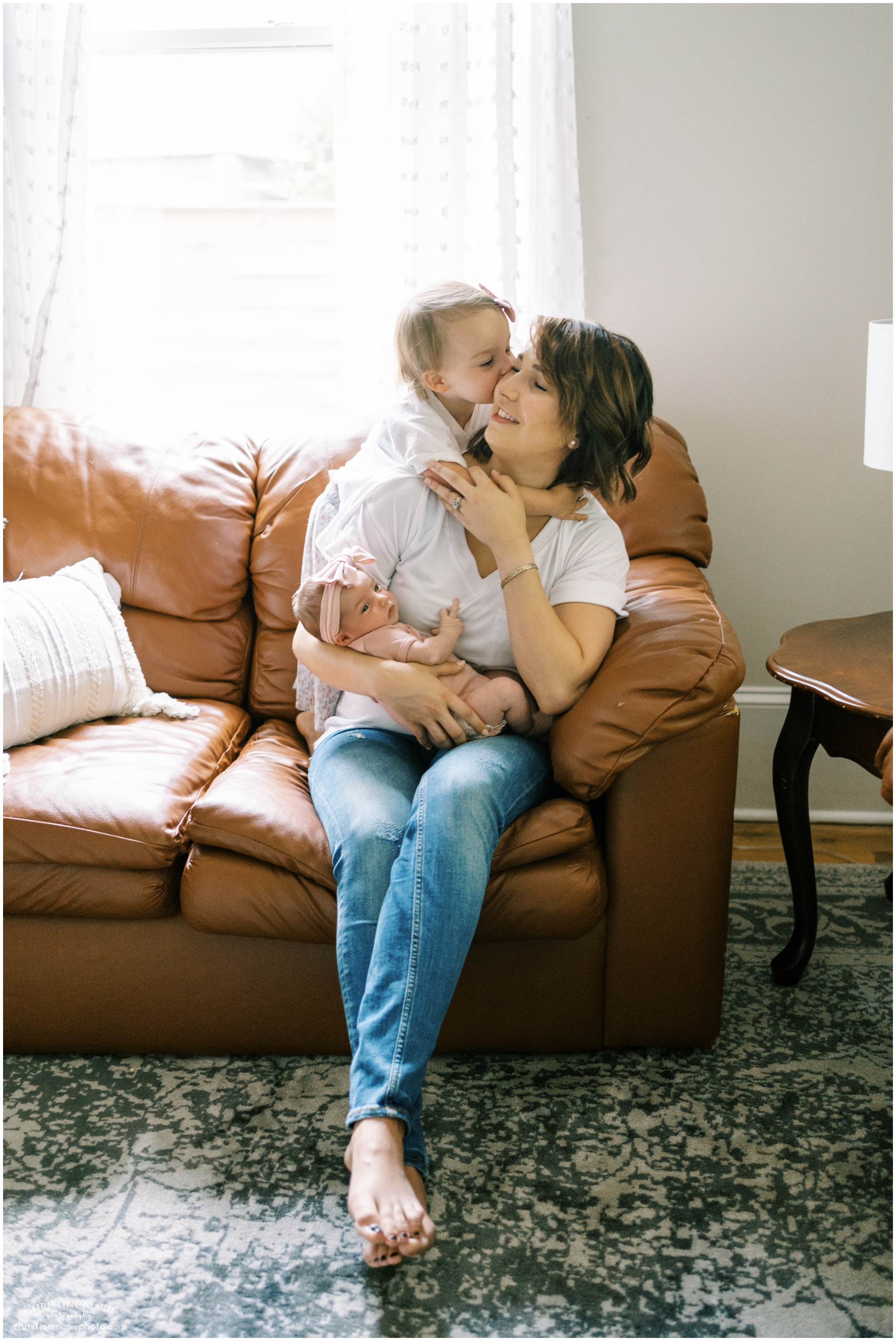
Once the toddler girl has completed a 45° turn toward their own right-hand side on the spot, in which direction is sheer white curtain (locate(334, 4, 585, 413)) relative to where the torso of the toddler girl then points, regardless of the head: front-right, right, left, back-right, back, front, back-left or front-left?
back-left

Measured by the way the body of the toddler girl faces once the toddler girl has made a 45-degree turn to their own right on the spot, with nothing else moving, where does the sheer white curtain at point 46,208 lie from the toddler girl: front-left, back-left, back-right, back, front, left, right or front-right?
back

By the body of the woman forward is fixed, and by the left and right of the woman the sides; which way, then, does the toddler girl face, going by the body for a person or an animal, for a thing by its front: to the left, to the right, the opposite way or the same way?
to the left

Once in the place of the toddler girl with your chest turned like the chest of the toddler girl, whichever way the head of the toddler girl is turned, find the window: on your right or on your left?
on your left

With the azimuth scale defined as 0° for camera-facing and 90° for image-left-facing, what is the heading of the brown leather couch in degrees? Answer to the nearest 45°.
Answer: approximately 0°

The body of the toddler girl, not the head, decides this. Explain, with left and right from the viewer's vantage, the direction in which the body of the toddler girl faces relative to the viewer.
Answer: facing to the right of the viewer

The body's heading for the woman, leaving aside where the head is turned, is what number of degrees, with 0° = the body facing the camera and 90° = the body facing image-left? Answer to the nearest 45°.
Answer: approximately 0°

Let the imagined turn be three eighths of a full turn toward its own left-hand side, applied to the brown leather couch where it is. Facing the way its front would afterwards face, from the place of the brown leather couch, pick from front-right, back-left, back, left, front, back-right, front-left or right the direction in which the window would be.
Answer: front-left

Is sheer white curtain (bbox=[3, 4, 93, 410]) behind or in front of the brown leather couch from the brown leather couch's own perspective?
behind

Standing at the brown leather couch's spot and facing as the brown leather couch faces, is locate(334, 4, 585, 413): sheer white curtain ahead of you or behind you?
behind
